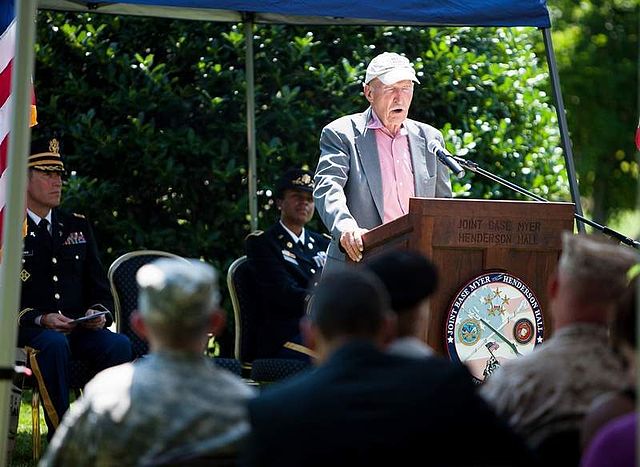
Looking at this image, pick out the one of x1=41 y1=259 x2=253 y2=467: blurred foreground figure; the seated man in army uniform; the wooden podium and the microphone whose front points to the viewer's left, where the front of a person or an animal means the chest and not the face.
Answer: the microphone

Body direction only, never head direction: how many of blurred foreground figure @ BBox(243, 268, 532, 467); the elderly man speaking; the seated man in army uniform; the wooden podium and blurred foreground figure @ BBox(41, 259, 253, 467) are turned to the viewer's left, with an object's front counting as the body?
0

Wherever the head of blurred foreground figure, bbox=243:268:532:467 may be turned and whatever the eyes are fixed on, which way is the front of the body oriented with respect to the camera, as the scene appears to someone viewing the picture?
away from the camera

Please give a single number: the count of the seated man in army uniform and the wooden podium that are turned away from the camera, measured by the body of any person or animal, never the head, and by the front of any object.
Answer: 0

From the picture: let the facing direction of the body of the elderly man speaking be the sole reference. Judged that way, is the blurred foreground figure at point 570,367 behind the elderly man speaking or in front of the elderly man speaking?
in front

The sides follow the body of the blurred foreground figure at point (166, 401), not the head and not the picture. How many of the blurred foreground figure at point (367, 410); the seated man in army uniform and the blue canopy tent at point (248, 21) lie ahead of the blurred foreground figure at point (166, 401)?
2

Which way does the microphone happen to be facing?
to the viewer's left

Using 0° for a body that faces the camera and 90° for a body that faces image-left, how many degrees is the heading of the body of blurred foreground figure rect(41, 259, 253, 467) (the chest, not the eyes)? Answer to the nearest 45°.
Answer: approximately 180°

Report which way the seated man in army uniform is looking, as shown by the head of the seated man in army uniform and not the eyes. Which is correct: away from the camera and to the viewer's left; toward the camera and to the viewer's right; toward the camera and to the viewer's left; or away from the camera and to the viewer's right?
toward the camera and to the viewer's right

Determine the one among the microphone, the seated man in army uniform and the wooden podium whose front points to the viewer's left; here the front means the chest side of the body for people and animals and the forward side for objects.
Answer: the microphone

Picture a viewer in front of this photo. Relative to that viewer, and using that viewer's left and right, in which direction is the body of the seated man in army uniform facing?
facing the viewer and to the right of the viewer

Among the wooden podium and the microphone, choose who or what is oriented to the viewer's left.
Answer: the microphone
